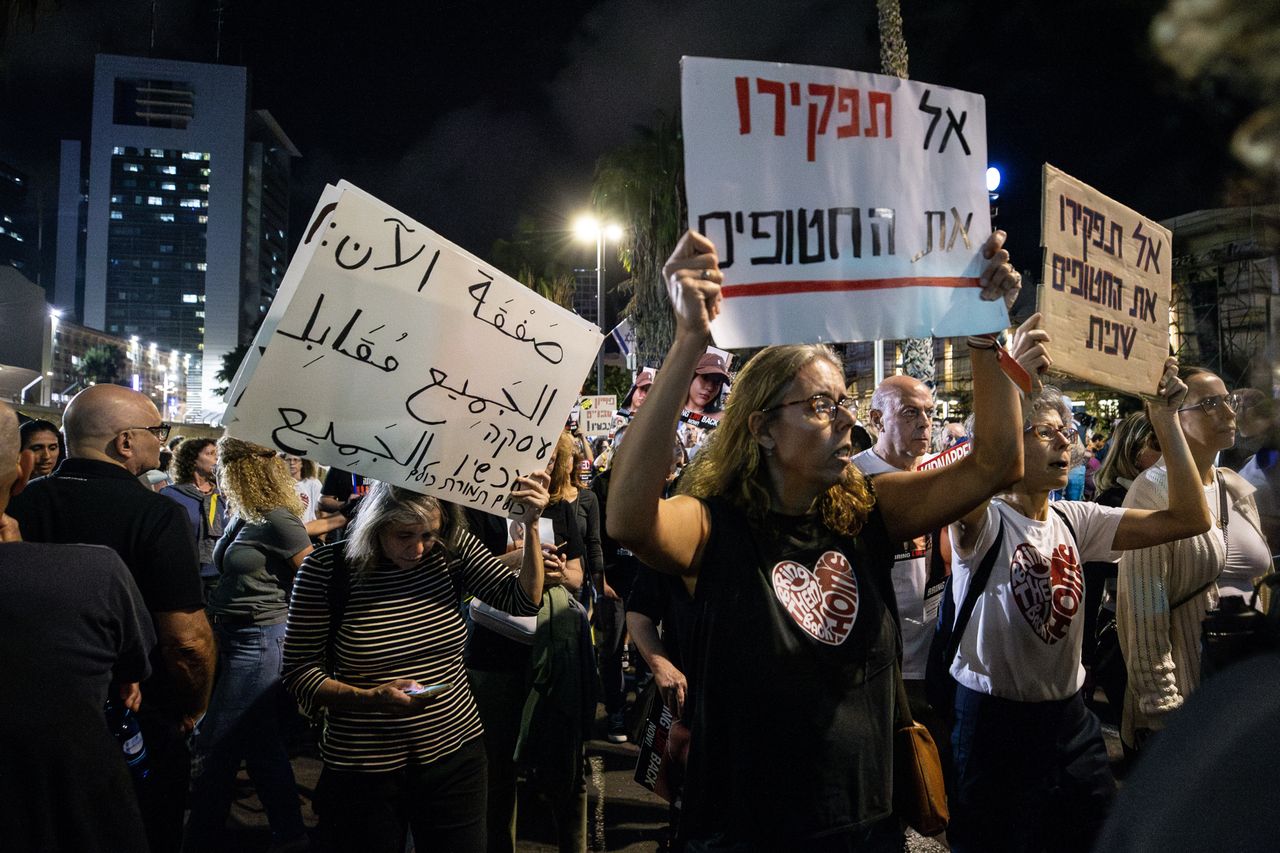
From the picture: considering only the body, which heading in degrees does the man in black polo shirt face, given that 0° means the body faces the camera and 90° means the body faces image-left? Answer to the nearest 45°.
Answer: approximately 225°

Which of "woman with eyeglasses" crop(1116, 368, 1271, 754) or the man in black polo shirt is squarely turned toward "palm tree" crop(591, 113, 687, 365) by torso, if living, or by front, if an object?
the man in black polo shirt

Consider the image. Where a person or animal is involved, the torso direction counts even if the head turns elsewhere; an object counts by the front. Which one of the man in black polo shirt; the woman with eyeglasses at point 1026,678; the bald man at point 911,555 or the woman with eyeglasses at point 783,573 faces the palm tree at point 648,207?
the man in black polo shirt

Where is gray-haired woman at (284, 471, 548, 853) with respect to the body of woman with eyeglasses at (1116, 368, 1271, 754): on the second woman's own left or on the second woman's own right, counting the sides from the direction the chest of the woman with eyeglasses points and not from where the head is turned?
on the second woman's own right

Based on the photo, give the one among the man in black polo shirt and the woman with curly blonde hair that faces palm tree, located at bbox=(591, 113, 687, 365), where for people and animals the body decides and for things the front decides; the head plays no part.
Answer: the man in black polo shirt

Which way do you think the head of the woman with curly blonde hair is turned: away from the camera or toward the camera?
away from the camera

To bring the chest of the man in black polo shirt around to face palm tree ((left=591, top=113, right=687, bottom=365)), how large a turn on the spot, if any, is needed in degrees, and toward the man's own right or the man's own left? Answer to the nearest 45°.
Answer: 0° — they already face it

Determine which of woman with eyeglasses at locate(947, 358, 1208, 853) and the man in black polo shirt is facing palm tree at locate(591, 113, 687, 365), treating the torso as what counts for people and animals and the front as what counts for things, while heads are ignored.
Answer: the man in black polo shirt

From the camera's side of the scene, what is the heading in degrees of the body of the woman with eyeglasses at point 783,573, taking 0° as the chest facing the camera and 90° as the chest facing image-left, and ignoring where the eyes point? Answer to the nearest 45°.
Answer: approximately 315°
